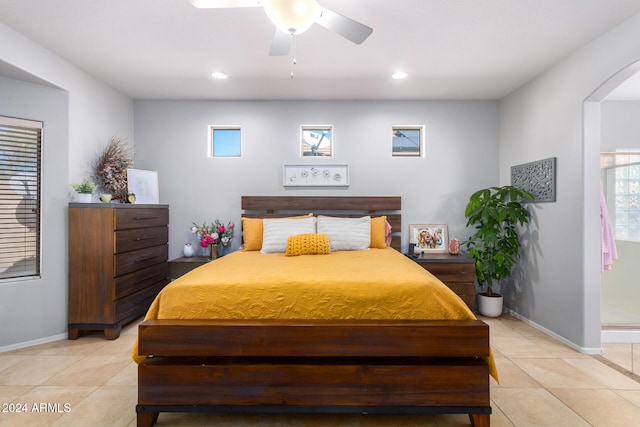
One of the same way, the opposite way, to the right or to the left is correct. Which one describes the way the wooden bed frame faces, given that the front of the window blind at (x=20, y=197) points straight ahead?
to the right

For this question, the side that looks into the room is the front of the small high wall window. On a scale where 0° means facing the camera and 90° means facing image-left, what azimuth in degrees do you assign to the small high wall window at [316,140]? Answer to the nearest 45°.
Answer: approximately 0°

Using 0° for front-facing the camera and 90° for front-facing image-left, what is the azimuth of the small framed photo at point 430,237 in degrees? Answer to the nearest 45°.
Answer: approximately 0°

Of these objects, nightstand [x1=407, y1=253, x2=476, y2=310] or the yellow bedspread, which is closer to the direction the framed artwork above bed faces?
the yellow bedspread

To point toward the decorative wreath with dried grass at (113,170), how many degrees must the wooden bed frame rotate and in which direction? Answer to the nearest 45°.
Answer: approximately 135° to its right

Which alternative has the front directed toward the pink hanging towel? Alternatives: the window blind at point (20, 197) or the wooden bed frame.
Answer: the window blind

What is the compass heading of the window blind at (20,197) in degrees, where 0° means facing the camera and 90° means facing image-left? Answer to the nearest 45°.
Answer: approximately 315°

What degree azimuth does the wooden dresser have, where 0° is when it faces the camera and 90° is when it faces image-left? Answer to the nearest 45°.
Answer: approximately 315°

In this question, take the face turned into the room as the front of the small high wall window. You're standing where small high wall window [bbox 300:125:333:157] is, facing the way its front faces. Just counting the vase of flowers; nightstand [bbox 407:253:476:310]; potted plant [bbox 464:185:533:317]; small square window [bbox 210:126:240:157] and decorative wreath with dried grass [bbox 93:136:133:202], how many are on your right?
3
